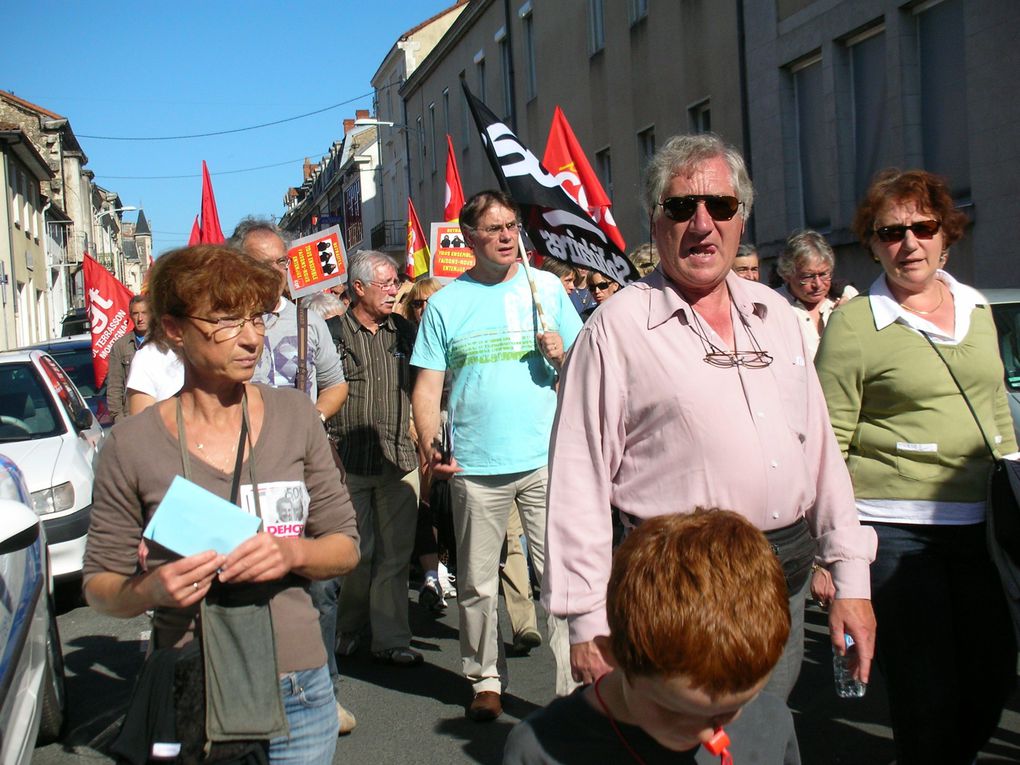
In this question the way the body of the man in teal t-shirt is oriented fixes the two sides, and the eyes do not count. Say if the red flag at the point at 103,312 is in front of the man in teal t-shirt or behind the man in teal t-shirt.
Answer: behind

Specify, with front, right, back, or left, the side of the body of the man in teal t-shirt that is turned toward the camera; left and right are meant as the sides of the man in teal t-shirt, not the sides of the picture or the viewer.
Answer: front

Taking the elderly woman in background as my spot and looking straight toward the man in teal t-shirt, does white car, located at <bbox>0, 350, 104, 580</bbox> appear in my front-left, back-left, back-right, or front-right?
front-right

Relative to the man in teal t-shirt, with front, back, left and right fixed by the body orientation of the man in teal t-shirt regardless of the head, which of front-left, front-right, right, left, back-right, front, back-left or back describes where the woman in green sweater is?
front-left

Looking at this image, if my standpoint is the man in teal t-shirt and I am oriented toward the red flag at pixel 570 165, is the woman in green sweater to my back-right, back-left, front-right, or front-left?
back-right

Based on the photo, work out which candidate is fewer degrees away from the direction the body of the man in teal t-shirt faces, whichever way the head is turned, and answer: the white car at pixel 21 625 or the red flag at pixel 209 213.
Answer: the white car

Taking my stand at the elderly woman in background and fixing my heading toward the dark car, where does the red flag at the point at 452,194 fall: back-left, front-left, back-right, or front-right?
front-right

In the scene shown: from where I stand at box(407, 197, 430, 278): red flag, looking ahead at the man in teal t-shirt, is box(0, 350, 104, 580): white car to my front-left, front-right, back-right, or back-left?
front-right

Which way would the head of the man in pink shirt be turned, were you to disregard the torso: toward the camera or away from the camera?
toward the camera

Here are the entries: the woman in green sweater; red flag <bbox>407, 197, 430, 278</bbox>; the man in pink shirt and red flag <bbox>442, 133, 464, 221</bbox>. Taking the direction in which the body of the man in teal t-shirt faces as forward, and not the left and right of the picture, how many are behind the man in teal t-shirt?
2

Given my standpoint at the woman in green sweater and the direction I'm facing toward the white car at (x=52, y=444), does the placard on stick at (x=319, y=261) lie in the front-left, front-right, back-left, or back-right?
front-right

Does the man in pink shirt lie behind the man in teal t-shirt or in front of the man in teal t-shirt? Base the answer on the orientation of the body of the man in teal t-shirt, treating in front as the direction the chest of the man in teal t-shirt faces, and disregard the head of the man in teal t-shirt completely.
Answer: in front

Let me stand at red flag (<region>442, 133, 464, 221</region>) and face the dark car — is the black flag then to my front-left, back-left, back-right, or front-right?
back-left

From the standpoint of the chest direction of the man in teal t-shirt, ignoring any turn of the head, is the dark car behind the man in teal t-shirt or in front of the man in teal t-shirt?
behind

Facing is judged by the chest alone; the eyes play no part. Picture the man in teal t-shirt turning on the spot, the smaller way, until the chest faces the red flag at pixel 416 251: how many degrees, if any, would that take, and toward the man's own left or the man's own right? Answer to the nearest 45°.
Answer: approximately 180°

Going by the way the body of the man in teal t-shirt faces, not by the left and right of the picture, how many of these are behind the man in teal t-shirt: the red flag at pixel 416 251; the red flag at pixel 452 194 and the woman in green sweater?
2

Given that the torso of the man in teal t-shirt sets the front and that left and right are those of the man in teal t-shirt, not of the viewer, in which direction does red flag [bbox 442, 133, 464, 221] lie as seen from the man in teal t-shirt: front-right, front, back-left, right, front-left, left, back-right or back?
back

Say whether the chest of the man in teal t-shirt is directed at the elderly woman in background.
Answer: no
